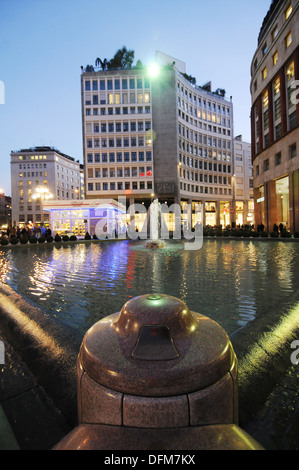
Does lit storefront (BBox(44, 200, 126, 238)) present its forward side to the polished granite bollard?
yes

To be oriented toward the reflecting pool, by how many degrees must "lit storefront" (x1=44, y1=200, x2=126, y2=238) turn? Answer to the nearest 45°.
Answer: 0° — it already faces it

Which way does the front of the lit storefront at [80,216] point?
toward the camera

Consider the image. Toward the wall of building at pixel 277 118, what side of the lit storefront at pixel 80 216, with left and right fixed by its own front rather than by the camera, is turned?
left
